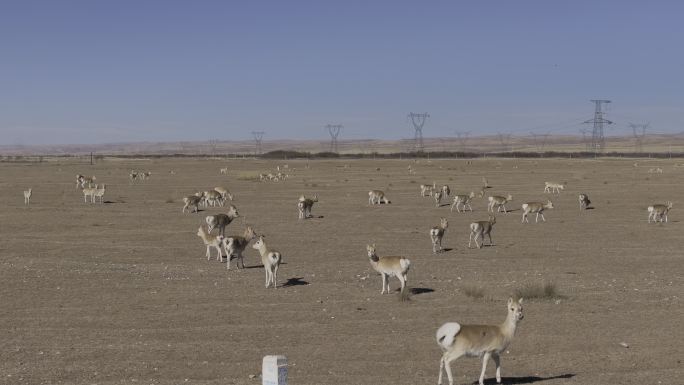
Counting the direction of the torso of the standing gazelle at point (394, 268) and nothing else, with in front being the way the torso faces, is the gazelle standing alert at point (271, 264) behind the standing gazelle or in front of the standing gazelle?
in front

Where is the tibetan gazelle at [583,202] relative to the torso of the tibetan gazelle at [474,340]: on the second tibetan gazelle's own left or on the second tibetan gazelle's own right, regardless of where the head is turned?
on the second tibetan gazelle's own left

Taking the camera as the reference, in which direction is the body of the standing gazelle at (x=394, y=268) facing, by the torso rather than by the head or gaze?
to the viewer's left

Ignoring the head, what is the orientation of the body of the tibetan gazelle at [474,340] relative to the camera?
to the viewer's right

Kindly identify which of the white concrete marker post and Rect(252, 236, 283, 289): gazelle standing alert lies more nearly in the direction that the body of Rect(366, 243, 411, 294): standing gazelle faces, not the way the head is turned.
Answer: the gazelle standing alert

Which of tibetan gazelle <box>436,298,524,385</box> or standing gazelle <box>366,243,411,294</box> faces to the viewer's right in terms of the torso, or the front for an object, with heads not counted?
the tibetan gazelle

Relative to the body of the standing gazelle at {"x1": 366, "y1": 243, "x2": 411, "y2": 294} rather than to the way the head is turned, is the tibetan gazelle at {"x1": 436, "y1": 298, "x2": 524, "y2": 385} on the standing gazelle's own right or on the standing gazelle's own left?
on the standing gazelle's own left

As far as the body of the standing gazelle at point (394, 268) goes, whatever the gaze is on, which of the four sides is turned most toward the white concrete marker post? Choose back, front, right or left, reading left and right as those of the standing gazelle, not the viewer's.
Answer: left

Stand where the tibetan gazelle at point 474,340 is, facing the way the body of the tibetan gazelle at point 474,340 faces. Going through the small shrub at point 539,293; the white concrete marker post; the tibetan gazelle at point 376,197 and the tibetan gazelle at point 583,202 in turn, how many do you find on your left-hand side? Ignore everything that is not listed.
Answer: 3

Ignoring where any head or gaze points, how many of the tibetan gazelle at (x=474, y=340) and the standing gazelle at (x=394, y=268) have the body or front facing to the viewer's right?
1
